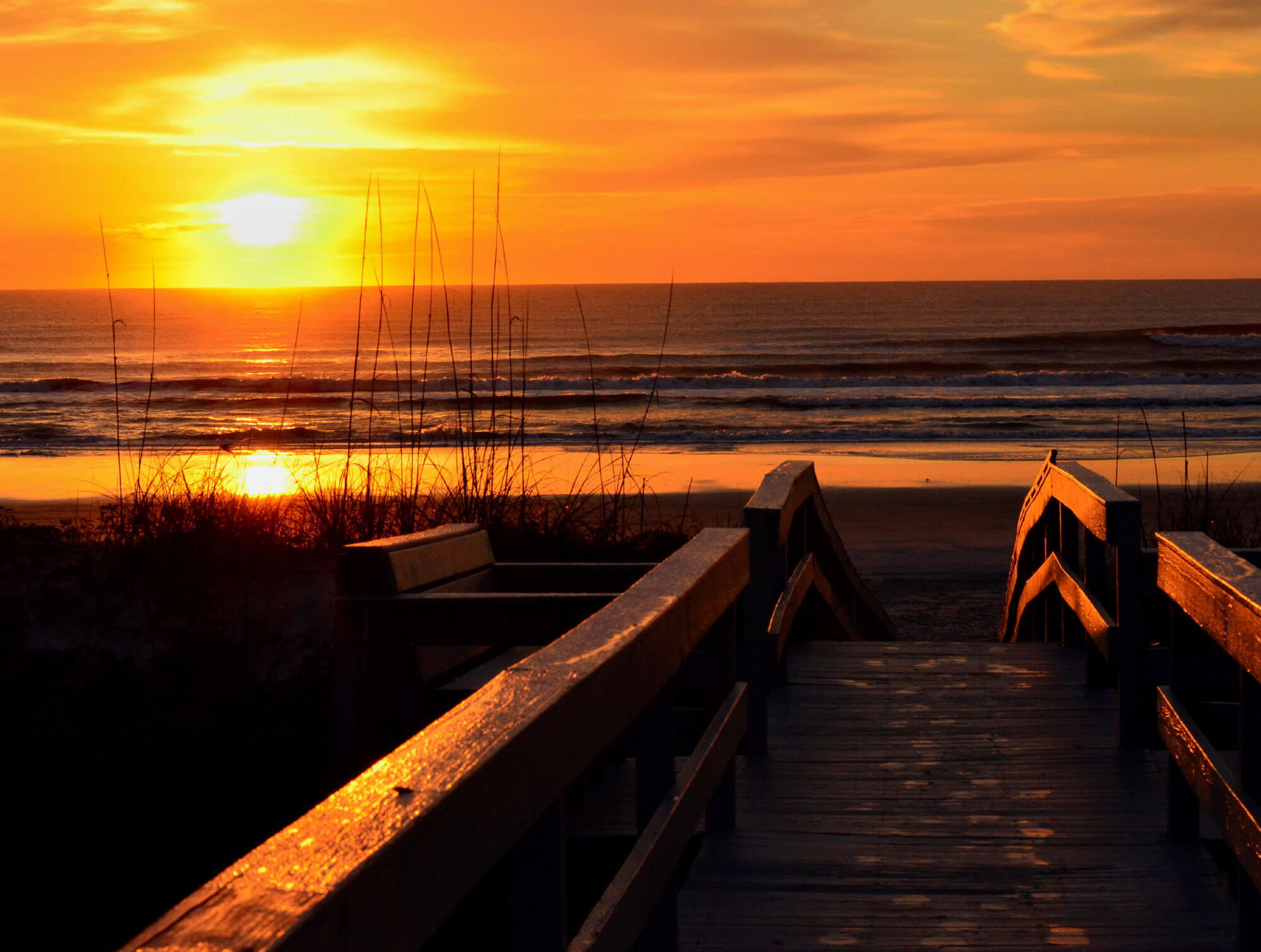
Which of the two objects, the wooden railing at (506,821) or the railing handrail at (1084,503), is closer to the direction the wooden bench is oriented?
the railing handrail

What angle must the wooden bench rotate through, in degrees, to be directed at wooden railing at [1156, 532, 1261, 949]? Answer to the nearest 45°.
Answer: approximately 45° to its right

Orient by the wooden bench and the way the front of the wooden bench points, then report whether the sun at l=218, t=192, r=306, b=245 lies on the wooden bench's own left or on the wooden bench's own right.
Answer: on the wooden bench's own left

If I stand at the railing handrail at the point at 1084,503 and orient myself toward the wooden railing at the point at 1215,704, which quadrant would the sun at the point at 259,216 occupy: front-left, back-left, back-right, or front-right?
back-right
